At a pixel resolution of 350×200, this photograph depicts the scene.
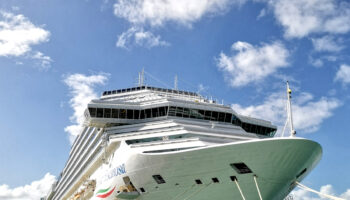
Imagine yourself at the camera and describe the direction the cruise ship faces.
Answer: facing the viewer and to the right of the viewer
